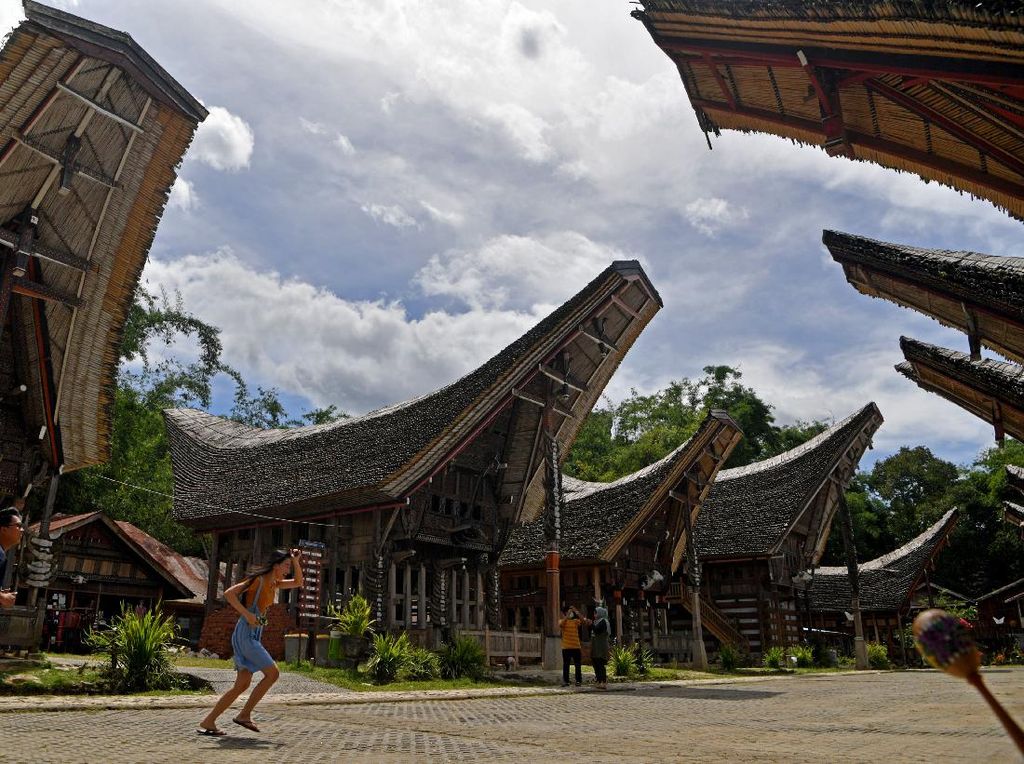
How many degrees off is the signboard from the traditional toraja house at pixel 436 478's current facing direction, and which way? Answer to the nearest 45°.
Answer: approximately 90° to its right

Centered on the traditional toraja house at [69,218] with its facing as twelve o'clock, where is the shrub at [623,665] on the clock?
The shrub is roughly at 10 o'clock from the traditional toraja house.

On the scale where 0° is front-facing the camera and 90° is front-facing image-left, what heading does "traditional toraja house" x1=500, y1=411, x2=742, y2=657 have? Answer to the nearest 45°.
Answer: approximately 315°

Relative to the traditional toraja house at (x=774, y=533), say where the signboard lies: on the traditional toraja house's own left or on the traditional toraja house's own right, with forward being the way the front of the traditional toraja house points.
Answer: on the traditional toraja house's own right

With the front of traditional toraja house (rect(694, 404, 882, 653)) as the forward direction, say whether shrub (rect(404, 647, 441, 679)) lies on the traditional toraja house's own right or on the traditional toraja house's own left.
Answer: on the traditional toraja house's own right

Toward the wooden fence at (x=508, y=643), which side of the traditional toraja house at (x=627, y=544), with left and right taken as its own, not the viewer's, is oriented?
right
